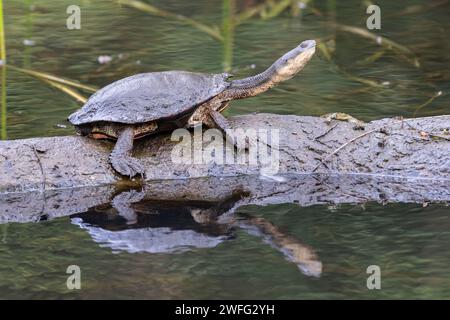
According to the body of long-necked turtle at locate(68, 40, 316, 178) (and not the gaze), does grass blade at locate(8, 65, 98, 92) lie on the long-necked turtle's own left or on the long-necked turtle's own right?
on the long-necked turtle's own left

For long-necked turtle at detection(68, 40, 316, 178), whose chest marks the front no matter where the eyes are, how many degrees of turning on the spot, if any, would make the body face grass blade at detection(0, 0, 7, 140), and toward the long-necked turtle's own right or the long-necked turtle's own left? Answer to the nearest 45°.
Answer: approximately 135° to the long-necked turtle's own left

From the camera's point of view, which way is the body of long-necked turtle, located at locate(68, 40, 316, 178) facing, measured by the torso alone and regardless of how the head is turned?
to the viewer's right
